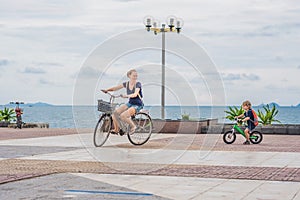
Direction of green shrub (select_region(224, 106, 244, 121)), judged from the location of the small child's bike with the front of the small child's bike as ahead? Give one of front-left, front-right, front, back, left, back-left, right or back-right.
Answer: right

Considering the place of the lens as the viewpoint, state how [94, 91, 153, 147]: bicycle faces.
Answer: facing the viewer and to the left of the viewer

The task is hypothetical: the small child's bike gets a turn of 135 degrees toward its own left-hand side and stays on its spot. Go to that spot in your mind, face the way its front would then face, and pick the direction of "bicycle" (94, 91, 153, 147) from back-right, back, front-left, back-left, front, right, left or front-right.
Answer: right

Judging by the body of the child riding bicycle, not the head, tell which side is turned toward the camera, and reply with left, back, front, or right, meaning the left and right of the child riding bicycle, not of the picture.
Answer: left

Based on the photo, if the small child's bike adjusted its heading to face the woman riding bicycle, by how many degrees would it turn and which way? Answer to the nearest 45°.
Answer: approximately 45° to its left

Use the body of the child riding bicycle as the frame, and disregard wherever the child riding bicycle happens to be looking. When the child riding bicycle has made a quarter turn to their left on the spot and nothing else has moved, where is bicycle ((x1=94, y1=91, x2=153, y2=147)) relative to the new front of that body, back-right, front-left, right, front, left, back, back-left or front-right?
front-right

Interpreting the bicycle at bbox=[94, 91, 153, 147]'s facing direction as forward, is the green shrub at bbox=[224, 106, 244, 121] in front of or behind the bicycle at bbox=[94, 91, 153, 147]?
behind

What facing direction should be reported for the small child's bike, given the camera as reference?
facing to the left of the viewer
